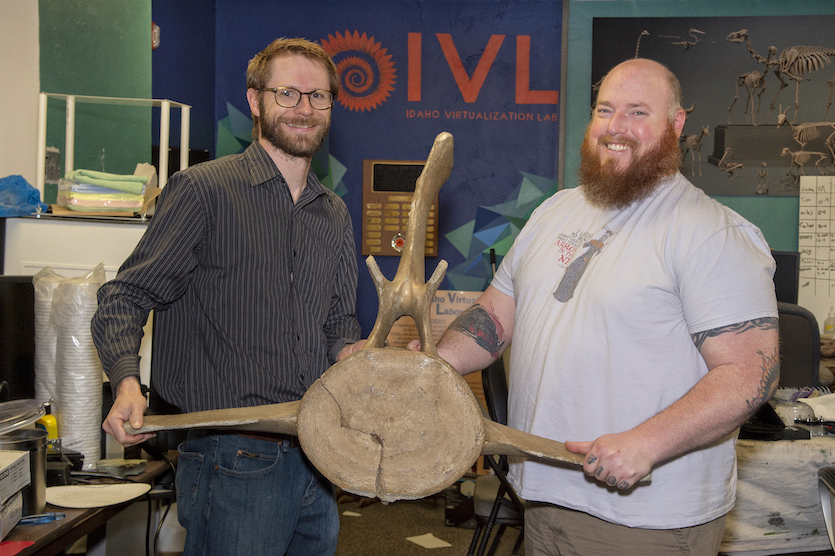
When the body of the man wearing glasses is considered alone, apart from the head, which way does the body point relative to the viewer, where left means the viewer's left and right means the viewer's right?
facing the viewer and to the right of the viewer

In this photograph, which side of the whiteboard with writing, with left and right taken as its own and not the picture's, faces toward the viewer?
front

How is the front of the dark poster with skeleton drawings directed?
toward the camera

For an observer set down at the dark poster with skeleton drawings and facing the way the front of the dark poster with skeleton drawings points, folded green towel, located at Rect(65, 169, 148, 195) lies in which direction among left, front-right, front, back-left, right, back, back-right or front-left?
front-right

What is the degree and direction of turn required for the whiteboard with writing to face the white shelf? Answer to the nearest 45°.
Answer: approximately 45° to its right

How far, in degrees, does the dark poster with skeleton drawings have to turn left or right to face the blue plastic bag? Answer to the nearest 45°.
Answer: approximately 45° to its right

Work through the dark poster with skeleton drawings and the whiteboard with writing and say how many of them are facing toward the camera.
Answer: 2

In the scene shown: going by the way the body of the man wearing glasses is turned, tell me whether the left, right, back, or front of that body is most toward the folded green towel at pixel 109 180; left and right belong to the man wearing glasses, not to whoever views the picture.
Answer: back

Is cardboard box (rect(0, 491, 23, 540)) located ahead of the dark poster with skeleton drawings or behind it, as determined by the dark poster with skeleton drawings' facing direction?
ahead

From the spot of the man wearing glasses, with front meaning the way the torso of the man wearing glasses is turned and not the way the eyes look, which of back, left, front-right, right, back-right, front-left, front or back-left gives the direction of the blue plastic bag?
back
